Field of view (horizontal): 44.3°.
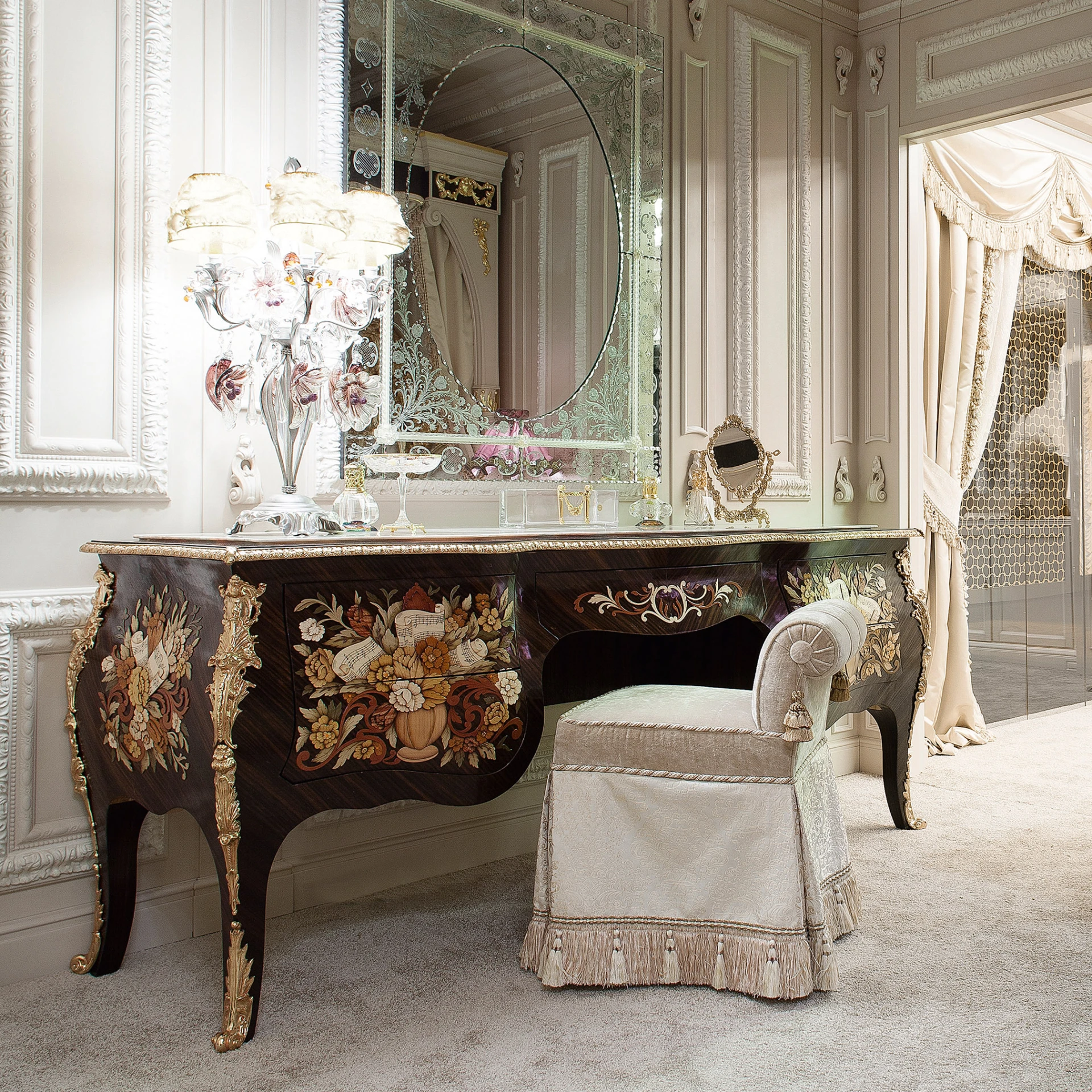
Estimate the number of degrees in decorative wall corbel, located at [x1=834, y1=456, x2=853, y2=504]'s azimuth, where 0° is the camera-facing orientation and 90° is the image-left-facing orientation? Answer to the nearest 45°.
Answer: approximately 315°

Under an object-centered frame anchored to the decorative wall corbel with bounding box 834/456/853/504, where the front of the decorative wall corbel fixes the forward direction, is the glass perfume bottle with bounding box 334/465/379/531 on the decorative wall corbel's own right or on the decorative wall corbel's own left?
on the decorative wall corbel's own right

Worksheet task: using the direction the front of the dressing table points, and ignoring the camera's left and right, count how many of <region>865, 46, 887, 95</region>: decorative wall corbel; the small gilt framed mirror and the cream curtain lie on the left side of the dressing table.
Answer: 3

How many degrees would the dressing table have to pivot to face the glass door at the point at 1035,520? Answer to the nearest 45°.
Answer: approximately 90° to its left

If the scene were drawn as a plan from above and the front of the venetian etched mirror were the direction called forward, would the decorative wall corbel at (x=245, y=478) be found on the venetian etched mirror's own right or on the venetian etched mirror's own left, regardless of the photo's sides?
on the venetian etched mirror's own right

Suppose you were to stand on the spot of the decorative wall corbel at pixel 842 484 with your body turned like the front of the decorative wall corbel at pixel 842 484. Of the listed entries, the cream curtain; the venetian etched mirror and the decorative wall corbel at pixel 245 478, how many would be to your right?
2
